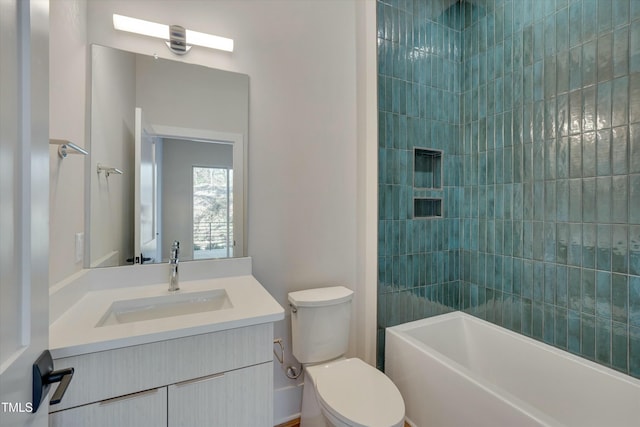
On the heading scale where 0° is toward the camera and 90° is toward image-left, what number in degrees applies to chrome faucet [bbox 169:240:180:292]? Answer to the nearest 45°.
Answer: approximately 0°

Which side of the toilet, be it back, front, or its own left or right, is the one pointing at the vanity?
right

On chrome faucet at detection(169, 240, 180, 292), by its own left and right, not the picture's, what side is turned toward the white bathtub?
left

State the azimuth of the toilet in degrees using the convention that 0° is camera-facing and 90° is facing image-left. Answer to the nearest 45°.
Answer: approximately 315°

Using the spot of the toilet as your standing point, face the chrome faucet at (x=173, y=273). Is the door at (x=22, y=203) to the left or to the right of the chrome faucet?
left

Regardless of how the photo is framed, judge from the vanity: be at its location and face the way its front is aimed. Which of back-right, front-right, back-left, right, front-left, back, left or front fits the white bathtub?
left
